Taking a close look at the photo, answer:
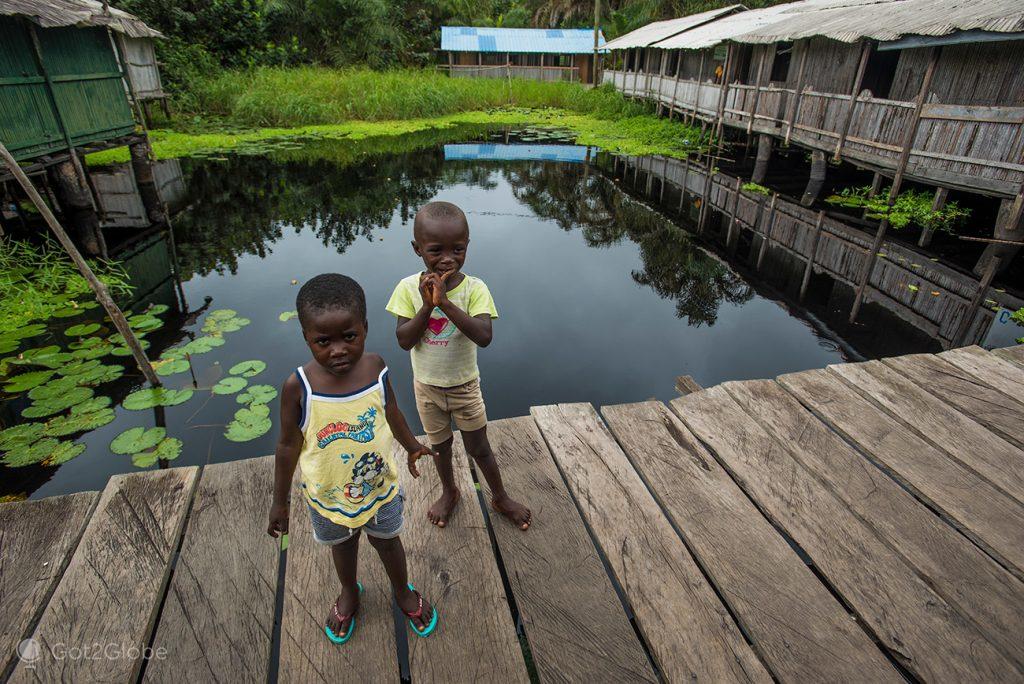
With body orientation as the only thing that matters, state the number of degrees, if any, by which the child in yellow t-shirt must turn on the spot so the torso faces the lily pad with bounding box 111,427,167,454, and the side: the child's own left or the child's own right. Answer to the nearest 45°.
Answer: approximately 135° to the child's own right

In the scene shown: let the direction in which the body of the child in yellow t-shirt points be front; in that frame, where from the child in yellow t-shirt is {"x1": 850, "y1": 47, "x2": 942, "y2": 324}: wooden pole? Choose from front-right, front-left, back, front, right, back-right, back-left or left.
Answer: back-left

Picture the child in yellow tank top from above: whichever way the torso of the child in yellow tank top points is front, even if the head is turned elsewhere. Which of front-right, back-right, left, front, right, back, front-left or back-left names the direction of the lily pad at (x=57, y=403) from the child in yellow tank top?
back-right

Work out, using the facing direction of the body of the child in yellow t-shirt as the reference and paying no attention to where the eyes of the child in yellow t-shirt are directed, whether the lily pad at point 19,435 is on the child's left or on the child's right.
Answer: on the child's right

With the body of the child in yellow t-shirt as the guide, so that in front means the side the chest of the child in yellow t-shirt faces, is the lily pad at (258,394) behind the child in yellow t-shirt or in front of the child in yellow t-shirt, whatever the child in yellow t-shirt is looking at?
behind

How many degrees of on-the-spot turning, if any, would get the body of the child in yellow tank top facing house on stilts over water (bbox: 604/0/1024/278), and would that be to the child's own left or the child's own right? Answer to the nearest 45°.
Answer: approximately 135° to the child's own left

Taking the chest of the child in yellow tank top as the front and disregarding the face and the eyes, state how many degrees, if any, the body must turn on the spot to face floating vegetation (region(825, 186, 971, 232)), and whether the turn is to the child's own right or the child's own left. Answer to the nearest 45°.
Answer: approximately 135° to the child's own left

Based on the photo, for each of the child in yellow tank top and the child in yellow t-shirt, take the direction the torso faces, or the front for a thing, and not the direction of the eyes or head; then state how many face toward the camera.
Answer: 2

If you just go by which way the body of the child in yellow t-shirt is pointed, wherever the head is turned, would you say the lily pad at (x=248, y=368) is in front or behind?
behind

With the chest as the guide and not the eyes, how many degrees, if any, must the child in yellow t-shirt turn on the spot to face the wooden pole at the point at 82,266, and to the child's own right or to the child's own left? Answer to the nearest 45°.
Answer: approximately 135° to the child's own right

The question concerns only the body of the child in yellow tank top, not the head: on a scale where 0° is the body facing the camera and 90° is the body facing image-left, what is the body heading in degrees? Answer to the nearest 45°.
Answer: approximately 0°

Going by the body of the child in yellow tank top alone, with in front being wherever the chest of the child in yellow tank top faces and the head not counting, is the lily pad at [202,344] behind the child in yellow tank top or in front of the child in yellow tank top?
behind

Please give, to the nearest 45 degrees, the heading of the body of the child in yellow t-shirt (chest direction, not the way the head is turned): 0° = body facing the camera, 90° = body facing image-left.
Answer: approximately 0°
